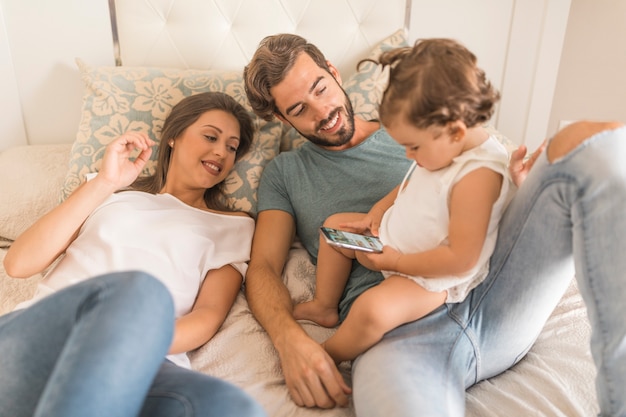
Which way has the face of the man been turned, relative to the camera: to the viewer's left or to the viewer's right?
to the viewer's right

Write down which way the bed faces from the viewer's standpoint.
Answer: facing the viewer
